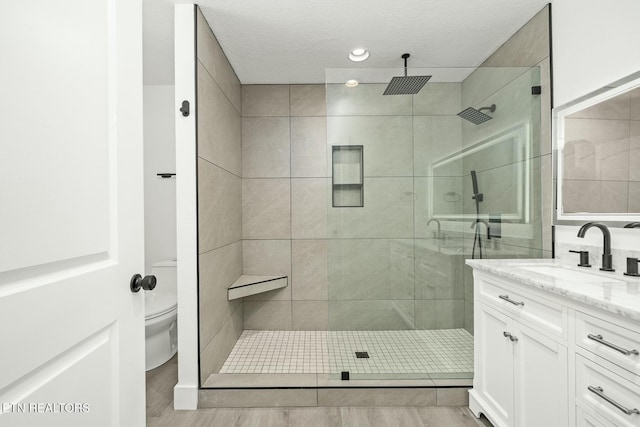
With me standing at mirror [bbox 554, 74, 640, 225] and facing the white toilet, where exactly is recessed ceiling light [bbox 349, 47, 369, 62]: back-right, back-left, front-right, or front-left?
front-right

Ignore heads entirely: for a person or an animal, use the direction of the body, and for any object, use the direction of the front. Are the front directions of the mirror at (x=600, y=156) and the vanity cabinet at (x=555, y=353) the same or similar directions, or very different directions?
same or similar directions

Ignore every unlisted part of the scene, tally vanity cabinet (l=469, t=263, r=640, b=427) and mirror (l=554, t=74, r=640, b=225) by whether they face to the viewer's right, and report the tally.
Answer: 0

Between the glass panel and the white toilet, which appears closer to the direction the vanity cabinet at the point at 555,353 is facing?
the white toilet

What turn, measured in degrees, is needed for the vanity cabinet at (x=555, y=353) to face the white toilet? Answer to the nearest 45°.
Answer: approximately 45° to its right

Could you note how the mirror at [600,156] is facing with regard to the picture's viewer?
facing the viewer and to the left of the viewer

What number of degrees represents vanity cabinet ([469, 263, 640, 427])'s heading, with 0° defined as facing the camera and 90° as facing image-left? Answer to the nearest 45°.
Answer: approximately 45°

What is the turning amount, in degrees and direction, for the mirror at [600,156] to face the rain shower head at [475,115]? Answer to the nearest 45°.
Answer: approximately 45° to its right

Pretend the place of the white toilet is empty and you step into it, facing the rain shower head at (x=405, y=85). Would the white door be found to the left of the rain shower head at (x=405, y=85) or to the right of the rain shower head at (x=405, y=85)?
right

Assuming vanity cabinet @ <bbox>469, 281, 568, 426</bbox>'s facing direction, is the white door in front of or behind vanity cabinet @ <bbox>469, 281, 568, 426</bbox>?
in front

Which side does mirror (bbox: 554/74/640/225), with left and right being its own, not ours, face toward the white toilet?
front
